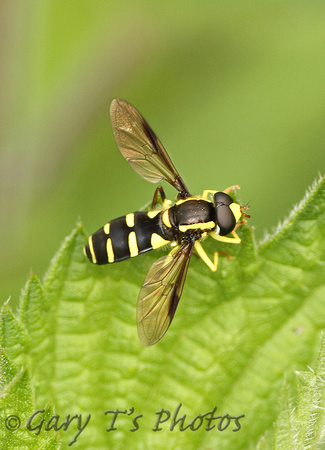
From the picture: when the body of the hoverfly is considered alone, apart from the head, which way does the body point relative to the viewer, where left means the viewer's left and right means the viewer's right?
facing to the right of the viewer
